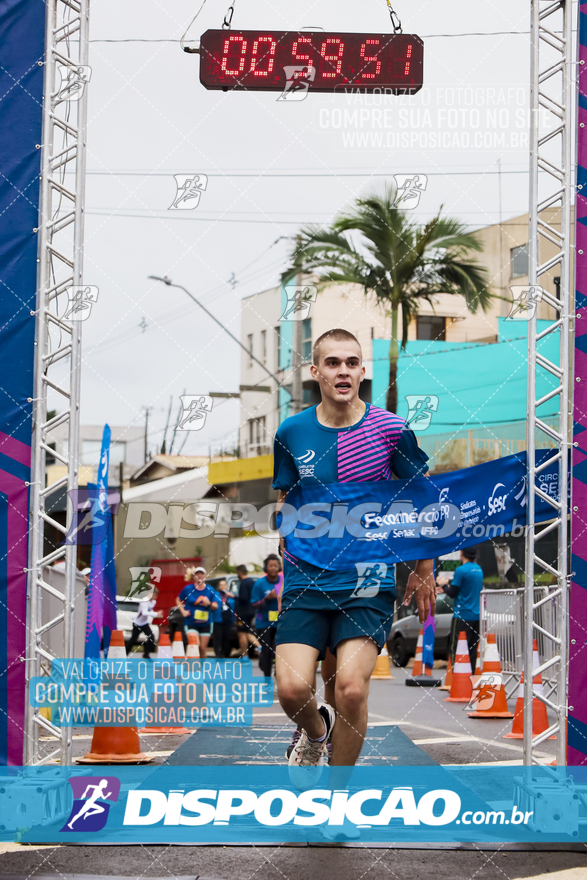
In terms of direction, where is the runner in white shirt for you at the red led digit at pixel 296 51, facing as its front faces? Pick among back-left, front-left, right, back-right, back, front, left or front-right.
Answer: back

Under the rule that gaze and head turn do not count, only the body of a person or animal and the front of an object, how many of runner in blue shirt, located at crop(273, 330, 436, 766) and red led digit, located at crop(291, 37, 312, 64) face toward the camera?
2

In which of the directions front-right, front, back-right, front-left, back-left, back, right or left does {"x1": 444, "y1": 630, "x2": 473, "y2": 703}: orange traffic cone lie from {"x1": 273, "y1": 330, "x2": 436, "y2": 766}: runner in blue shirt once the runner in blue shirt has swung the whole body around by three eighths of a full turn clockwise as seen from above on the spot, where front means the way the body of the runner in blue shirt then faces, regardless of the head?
front-right

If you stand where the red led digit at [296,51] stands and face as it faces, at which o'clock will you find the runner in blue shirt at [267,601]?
The runner in blue shirt is roughly at 6 o'clock from the red led digit.

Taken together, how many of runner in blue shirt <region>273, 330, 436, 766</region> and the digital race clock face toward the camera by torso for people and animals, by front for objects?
2

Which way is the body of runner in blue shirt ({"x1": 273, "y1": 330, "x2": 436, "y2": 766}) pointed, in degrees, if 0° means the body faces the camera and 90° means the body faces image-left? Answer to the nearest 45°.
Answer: approximately 0°

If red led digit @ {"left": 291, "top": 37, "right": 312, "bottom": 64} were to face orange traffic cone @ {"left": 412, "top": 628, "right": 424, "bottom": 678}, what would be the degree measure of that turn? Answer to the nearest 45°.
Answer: approximately 180°

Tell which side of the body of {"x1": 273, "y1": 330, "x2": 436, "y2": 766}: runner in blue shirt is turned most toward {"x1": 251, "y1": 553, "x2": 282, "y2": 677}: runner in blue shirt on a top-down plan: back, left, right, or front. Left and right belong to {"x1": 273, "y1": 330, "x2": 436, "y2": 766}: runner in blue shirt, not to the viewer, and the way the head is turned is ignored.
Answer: back

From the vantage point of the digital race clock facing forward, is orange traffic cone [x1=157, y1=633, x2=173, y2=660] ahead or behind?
behind

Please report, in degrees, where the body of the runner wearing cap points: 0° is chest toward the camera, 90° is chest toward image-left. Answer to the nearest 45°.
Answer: approximately 0°

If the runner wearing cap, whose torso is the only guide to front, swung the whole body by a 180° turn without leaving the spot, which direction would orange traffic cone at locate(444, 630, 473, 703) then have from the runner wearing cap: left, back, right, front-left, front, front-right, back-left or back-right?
back-right
